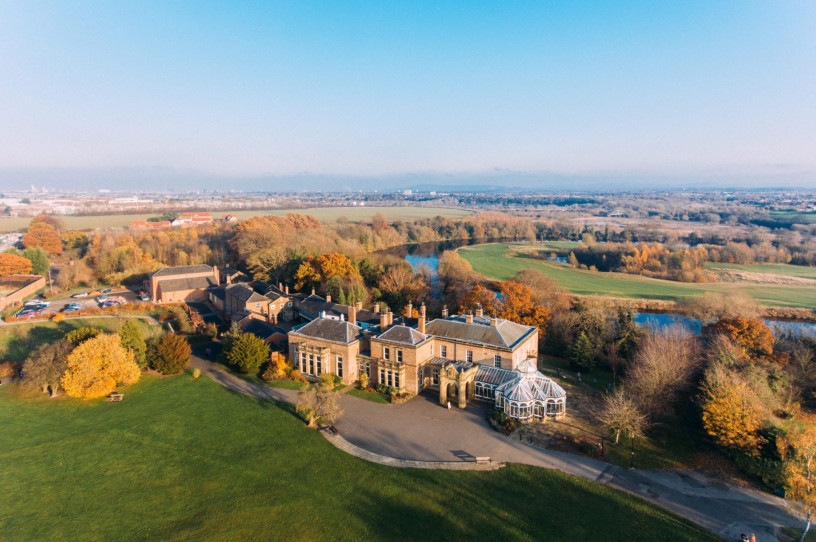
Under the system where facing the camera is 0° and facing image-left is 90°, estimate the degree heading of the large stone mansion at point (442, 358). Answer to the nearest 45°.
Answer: approximately 45°

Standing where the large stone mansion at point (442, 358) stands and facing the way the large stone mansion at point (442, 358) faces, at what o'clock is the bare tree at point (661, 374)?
The bare tree is roughly at 8 o'clock from the large stone mansion.

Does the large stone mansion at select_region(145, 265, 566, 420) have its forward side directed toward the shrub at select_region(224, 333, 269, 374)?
no

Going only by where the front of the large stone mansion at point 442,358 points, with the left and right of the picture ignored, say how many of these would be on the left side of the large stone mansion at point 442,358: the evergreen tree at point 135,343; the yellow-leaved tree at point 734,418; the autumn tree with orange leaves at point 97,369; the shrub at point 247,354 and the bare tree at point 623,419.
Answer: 2

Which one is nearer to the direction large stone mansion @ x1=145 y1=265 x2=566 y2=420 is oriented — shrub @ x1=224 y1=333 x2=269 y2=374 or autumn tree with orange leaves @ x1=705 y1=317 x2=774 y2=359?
the shrub

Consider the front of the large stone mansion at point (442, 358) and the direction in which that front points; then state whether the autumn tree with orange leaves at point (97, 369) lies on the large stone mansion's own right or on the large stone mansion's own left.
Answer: on the large stone mansion's own right

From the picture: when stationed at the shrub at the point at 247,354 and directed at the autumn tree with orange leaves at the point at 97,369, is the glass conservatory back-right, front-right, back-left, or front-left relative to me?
back-left

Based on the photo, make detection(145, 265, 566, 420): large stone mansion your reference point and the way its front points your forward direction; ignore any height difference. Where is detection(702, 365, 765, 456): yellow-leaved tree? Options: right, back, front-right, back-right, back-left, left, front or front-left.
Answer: left

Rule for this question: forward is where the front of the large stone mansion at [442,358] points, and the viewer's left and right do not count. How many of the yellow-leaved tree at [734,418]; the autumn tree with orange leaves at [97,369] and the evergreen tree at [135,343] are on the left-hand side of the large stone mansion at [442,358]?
1

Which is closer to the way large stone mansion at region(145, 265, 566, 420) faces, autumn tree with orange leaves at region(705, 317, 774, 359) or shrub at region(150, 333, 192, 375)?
the shrub

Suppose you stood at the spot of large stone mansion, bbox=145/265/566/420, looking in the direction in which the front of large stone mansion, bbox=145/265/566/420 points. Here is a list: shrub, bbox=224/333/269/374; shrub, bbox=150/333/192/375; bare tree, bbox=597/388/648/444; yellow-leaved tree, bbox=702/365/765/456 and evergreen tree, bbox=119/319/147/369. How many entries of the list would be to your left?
2

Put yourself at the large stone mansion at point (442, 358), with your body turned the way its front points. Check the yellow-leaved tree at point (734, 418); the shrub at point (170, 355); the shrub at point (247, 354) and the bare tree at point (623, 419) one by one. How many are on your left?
2

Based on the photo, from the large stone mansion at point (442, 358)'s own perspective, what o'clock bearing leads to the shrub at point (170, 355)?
The shrub is roughly at 2 o'clock from the large stone mansion.

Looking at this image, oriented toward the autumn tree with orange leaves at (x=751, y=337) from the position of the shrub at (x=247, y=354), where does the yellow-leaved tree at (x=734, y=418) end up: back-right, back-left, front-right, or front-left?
front-right

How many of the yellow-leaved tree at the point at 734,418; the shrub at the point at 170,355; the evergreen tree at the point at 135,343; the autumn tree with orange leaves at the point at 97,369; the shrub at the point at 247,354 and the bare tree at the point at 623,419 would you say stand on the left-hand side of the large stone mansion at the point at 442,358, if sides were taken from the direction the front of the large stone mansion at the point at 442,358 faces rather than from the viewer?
2

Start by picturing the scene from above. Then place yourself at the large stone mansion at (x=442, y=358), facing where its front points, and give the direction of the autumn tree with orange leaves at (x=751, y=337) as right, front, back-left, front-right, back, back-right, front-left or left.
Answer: back-left

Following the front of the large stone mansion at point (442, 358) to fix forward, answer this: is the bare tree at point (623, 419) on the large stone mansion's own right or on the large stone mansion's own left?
on the large stone mansion's own left
